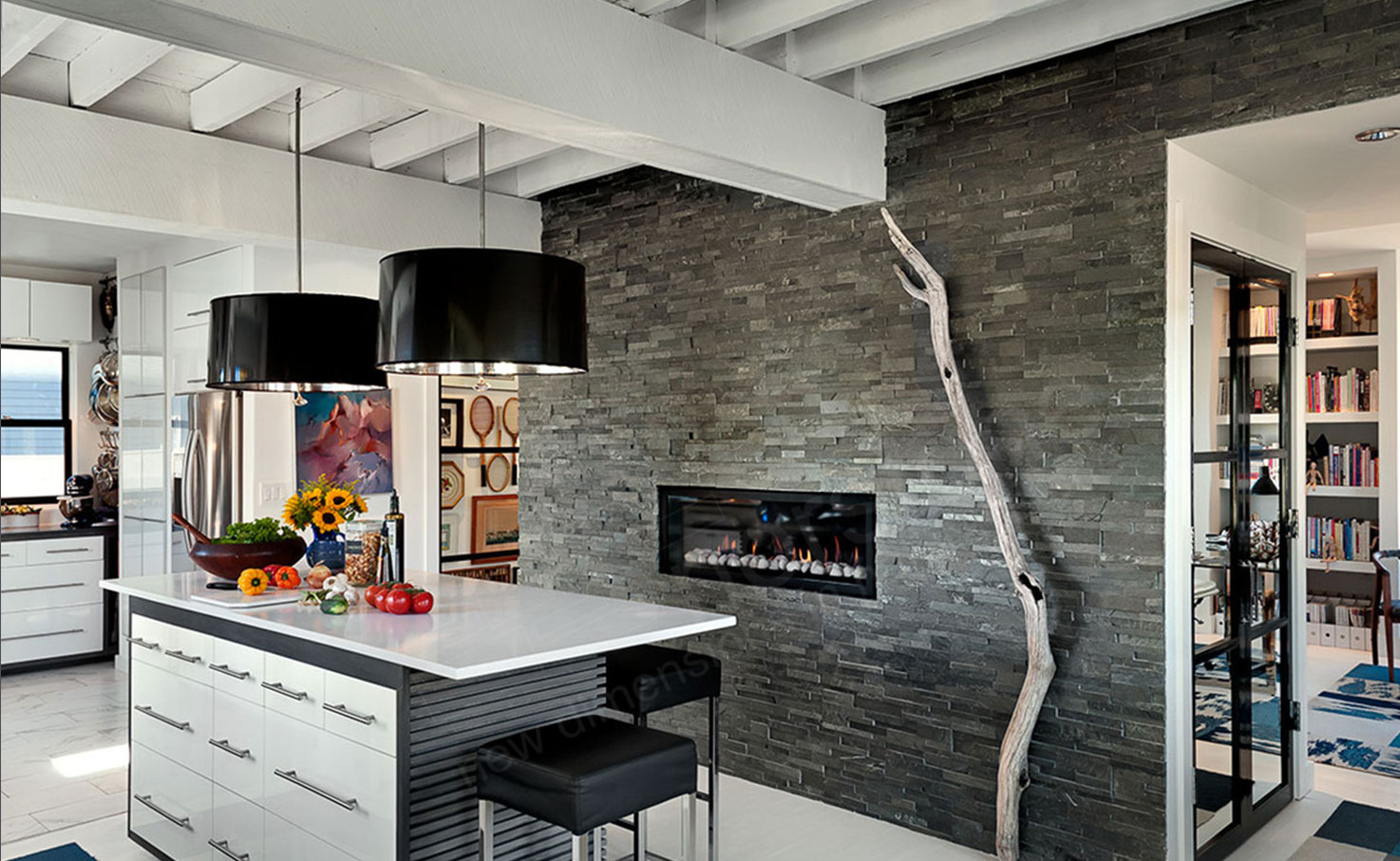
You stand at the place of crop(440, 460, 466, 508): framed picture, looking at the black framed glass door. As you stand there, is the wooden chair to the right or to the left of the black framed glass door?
left

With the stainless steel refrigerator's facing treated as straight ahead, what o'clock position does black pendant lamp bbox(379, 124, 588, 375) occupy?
The black pendant lamp is roughly at 10 o'clock from the stainless steel refrigerator.

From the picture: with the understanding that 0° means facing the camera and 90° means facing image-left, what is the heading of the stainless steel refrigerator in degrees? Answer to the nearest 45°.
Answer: approximately 45°

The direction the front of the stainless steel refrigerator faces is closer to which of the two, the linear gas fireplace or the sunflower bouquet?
the sunflower bouquet

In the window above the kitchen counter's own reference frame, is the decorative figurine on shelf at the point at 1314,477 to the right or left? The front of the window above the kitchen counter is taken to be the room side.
on its left

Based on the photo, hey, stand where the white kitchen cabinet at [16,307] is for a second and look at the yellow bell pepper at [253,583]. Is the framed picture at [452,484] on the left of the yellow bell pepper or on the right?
left

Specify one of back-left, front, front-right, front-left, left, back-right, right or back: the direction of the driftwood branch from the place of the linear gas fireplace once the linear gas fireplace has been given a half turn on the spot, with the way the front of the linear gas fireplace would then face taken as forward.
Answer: right

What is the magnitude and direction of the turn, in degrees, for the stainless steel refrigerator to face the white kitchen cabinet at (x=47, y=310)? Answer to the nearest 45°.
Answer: approximately 90° to its right

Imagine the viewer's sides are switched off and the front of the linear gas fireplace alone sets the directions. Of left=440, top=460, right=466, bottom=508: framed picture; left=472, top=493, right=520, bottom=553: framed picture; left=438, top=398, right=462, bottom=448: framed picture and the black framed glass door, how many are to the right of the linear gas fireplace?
3
